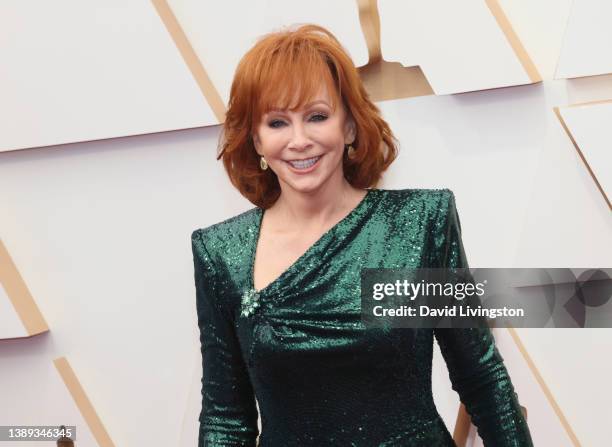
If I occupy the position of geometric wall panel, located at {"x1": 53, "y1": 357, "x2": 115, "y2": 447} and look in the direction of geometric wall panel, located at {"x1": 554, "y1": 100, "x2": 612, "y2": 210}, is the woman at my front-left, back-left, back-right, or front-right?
front-right

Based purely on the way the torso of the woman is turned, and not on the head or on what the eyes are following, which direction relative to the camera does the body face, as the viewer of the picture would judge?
toward the camera

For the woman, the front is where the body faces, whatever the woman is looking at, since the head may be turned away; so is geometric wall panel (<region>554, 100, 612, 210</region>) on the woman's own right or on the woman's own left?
on the woman's own left

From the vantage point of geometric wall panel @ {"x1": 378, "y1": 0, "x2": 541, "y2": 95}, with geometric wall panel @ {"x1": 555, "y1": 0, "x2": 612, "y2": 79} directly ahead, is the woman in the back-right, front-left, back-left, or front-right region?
back-right
